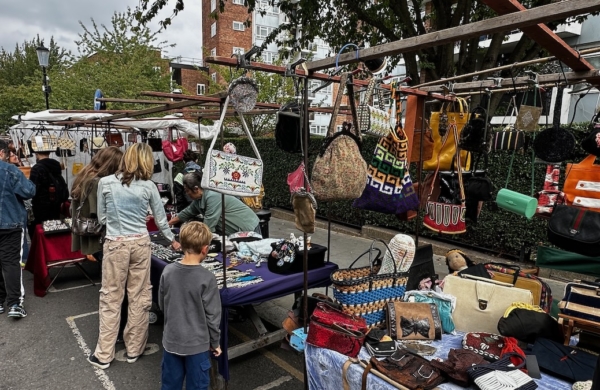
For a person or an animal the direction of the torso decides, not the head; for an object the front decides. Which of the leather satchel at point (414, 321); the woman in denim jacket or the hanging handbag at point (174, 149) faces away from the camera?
the woman in denim jacket

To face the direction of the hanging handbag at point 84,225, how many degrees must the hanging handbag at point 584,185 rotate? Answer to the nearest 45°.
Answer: approximately 90° to its right

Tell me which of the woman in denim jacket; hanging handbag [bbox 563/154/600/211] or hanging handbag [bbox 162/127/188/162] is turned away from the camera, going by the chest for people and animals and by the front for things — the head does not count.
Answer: the woman in denim jacket

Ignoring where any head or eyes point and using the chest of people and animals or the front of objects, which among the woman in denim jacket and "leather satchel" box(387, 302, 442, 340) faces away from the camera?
the woman in denim jacket

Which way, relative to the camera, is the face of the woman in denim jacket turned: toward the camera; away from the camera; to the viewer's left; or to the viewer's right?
away from the camera

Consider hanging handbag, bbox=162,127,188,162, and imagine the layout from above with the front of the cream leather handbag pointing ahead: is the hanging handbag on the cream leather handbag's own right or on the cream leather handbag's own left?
on the cream leather handbag's own right

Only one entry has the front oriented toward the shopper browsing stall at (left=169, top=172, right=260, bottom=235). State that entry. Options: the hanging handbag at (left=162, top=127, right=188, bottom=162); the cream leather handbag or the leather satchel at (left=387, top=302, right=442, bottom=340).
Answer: the hanging handbag

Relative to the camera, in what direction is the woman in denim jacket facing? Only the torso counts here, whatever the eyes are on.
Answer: away from the camera

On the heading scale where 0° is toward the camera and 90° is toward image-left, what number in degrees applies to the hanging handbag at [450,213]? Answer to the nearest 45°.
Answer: approximately 0°

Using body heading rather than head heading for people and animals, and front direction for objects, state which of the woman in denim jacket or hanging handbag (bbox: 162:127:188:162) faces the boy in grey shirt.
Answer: the hanging handbag
